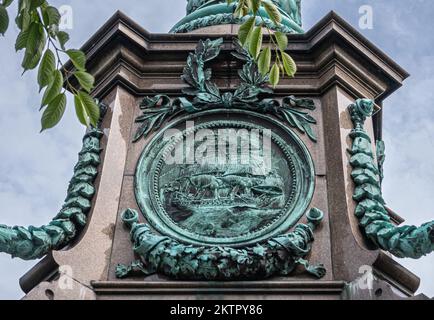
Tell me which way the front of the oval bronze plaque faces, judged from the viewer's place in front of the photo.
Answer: facing the viewer
